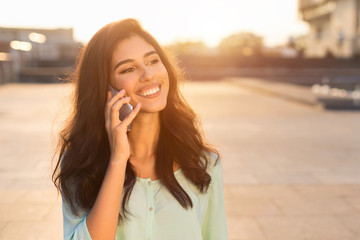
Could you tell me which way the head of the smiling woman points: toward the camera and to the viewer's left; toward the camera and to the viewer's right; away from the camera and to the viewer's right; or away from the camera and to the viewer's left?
toward the camera and to the viewer's right

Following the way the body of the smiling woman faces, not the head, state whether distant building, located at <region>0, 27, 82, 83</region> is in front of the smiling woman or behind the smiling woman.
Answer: behind

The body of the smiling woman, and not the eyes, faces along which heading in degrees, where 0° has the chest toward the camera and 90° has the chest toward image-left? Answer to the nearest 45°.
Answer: approximately 0°
